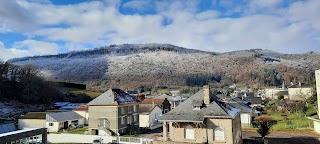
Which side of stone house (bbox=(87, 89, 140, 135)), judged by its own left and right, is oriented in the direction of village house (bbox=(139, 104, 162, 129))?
left

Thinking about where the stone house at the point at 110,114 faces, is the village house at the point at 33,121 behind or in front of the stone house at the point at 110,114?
behind

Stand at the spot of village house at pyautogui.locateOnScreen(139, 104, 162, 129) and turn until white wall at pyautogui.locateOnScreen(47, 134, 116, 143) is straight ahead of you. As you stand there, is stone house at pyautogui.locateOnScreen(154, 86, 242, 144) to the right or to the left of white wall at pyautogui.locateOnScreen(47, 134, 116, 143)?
left
